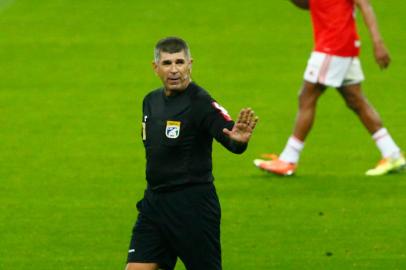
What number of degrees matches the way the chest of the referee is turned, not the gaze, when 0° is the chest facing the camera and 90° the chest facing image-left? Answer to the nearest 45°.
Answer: approximately 45°

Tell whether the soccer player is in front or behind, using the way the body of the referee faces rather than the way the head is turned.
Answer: behind
